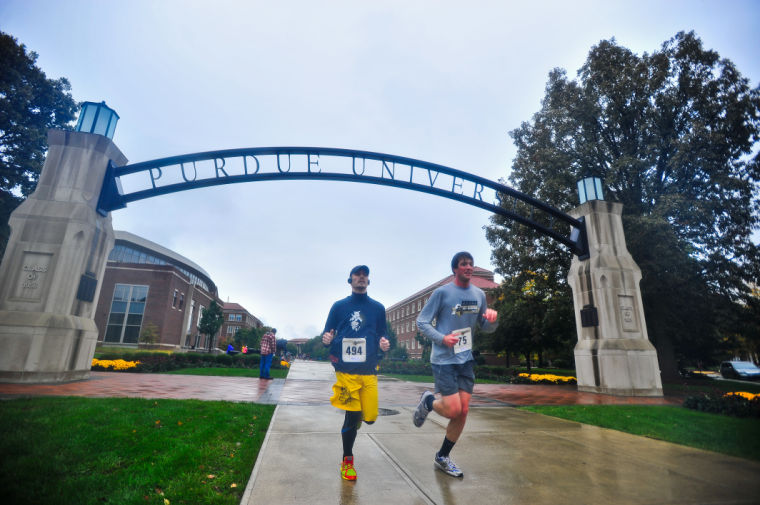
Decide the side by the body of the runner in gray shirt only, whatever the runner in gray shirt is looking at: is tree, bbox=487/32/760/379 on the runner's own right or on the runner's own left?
on the runner's own left

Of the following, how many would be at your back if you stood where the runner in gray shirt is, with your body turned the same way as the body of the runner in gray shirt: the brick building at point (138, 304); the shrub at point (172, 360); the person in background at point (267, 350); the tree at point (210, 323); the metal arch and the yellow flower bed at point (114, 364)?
6

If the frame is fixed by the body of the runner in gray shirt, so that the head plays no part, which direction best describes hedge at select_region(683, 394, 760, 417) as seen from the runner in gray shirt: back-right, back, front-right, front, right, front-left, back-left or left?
left

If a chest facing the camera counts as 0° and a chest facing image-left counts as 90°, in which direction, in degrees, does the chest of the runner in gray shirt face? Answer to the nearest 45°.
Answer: approximately 315°

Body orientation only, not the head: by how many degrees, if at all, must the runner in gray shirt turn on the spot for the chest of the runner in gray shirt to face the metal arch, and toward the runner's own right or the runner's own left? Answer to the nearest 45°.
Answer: approximately 180°

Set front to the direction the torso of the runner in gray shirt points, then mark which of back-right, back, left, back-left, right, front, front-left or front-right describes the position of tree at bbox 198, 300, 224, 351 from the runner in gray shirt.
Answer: back

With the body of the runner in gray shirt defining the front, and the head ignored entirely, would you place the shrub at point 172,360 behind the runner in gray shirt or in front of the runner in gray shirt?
behind

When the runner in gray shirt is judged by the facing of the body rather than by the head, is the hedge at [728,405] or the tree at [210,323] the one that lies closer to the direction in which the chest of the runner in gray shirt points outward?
the hedge

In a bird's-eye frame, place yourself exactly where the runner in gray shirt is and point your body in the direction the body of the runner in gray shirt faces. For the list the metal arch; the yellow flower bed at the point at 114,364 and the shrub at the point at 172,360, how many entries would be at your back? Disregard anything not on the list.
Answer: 3

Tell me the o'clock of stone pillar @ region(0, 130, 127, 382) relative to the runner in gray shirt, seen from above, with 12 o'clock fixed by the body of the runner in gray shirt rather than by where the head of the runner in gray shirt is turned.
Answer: The stone pillar is roughly at 5 o'clock from the runner in gray shirt.

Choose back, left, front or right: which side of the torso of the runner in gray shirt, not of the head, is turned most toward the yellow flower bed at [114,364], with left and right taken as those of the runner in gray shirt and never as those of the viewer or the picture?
back
